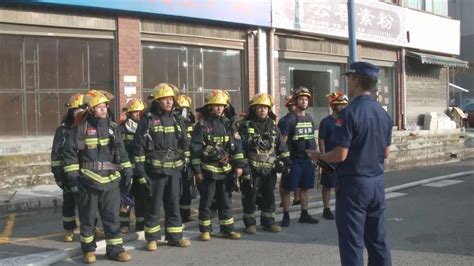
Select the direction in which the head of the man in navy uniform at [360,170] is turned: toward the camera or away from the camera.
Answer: away from the camera

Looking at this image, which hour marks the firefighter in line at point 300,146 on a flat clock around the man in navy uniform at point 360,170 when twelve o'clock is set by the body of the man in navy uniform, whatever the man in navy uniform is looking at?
The firefighter in line is roughly at 1 o'clock from the man in navy uniform.

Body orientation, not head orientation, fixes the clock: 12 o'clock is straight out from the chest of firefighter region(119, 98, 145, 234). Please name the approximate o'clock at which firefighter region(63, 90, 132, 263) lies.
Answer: firefighter region(63, 90, 132, 263) is roughly at 2 o'clock from firefighter region(119, 98, 145, 234).

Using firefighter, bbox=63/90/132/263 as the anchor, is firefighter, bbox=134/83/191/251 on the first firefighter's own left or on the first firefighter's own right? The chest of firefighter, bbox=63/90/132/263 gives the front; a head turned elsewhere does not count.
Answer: on the first firefighter's own left

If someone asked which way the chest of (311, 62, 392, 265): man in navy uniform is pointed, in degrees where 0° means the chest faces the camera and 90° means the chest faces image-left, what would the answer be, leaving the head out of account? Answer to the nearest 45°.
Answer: approximately 135°

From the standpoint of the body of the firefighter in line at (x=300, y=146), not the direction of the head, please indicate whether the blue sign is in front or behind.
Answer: behind

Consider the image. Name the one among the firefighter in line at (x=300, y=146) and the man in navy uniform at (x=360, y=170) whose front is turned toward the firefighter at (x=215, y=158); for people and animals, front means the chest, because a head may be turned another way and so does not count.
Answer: the man in navy uniform

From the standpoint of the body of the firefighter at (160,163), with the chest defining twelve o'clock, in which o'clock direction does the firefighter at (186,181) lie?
the firefighter at (186,181) is roughly at 8 o'clock from the firefighter at (160,163).

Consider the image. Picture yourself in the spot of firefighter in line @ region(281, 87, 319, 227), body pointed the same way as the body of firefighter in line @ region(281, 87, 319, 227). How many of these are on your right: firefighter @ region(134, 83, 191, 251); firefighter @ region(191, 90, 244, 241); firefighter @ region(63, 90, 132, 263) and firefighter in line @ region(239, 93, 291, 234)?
4

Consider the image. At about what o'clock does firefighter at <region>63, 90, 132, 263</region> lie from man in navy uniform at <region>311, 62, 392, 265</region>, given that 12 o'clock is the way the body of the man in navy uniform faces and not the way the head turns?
The firefighter is roughly at 11 o'clock from the man in navy uniform.

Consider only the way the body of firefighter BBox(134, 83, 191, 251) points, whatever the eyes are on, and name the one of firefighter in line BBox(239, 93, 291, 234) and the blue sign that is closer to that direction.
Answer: the firefighter in line

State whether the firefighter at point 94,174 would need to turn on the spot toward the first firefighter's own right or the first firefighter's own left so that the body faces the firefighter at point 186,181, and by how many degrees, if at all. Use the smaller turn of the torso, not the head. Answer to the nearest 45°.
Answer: approximately 90° to the first firefighter's own left
